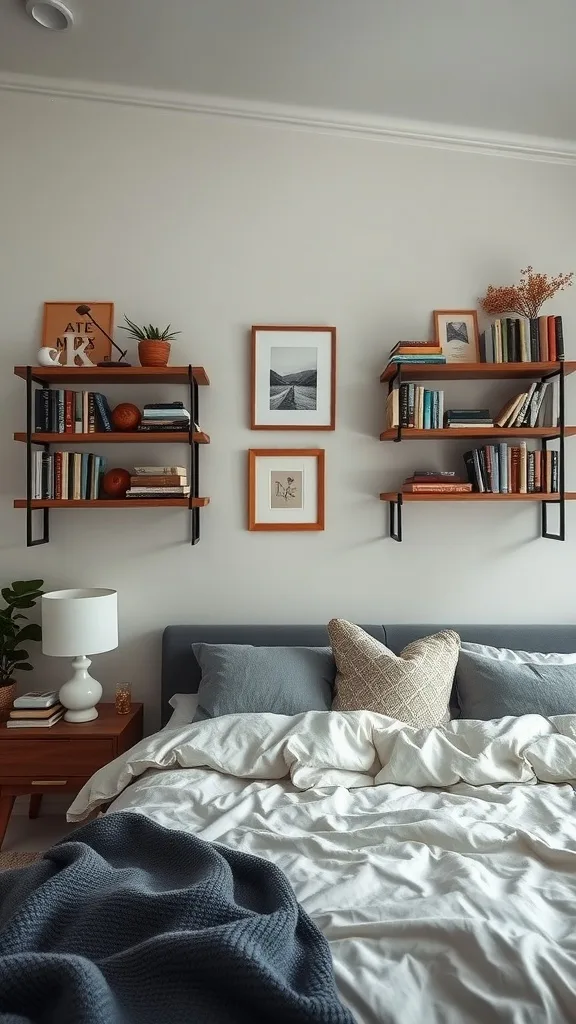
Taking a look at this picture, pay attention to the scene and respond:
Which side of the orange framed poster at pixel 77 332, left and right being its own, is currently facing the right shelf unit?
left

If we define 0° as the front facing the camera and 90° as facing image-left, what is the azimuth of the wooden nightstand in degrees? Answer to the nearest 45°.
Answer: approximately 0°
